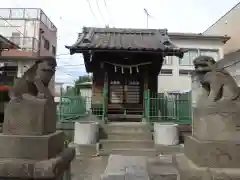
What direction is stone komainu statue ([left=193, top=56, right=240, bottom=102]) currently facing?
to the viewer's left

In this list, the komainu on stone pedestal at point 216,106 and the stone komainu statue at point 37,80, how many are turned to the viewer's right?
1

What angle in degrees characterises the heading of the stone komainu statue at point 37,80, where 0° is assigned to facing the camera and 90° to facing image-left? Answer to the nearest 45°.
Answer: approximately 270°

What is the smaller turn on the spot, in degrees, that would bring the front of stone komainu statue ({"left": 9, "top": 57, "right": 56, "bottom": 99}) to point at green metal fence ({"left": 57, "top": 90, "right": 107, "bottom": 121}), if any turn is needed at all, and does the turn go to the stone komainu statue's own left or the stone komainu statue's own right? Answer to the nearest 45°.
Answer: approximately 90° to the stone komainu statue's own left

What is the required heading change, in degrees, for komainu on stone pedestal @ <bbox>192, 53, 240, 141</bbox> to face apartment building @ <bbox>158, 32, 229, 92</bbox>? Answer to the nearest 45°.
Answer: approximately 90° to its right

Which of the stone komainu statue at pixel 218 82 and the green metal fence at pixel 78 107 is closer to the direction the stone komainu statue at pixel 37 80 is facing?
the stone komainu statue

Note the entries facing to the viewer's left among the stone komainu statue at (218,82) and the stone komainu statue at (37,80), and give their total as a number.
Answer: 1

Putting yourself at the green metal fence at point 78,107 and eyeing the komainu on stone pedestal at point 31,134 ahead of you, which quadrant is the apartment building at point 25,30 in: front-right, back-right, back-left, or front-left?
back-right
